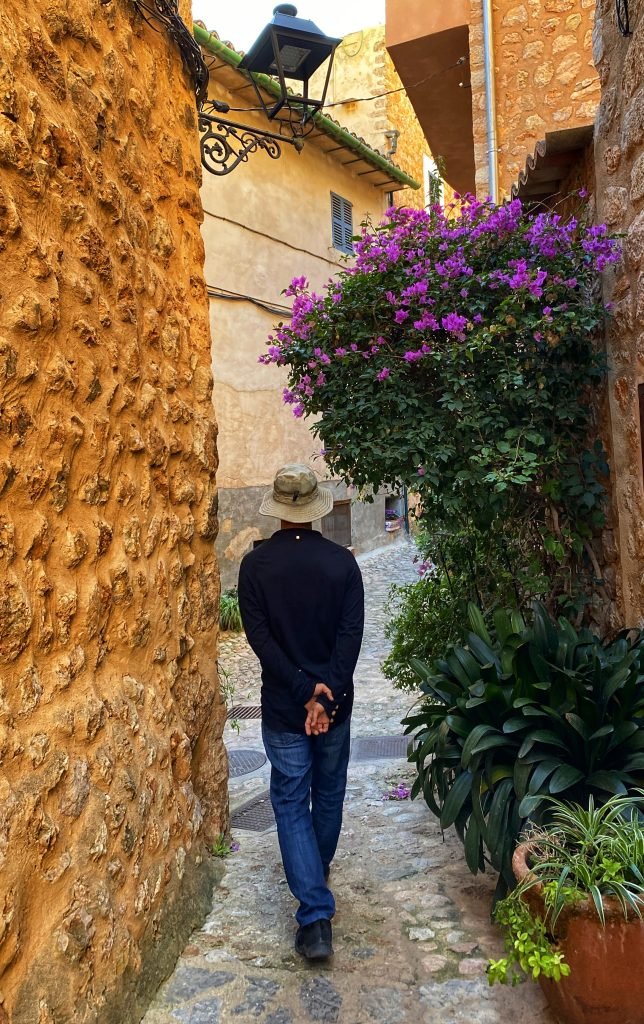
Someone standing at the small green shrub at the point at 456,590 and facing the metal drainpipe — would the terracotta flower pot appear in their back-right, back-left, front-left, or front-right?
back-right

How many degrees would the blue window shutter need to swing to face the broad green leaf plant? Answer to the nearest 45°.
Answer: approximately 45° to its right

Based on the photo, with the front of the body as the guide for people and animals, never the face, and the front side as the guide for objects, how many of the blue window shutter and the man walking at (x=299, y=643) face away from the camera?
1

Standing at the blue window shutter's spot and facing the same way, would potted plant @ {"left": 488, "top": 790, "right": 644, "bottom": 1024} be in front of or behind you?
in front

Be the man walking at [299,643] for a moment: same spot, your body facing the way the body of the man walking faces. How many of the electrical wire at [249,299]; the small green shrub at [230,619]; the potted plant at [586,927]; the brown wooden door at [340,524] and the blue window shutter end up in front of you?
4

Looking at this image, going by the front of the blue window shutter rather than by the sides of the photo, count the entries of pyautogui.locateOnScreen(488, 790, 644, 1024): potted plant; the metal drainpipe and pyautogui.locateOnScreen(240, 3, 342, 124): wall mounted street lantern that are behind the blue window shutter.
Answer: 0

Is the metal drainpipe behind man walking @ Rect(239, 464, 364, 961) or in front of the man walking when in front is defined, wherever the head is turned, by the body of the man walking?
in front

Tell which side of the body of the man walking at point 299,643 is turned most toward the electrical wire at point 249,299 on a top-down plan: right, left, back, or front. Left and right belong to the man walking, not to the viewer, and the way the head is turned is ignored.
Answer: front

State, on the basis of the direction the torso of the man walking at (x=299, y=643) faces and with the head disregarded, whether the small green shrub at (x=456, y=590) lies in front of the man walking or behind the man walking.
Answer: in front

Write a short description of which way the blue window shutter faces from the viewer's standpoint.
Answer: facing the viewer and to the right of the viewer

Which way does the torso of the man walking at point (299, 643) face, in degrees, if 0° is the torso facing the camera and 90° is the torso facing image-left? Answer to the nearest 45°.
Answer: approximately 180°

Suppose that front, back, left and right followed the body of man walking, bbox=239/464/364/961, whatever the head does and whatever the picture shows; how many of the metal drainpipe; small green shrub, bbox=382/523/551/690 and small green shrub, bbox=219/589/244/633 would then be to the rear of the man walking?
0

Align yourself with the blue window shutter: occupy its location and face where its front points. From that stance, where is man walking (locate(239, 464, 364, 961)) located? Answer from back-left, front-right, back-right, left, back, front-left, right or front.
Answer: front-right

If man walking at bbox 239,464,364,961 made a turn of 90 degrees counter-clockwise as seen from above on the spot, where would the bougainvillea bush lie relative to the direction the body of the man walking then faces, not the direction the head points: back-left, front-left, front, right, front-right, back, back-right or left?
back-right

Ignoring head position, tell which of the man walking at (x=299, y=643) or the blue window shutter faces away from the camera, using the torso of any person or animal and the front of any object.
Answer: the man walking

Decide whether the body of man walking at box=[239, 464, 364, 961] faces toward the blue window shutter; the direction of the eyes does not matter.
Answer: yes
